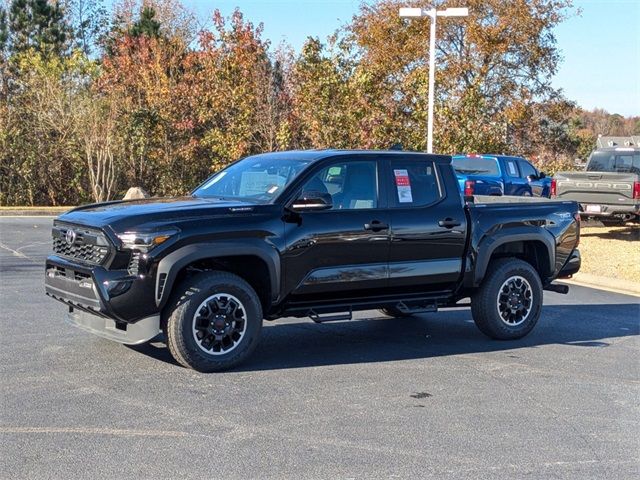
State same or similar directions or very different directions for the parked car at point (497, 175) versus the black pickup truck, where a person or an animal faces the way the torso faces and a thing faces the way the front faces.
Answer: very different directions

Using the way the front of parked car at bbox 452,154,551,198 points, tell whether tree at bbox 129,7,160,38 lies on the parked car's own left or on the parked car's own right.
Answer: on the parked car's own left

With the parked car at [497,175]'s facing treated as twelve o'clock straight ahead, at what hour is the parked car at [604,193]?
the parked car at [604,193] is roughly at 3 o'clock from the parked car at [497,175].

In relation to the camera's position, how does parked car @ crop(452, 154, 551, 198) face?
facing away from the viewer and to the right of the viewer

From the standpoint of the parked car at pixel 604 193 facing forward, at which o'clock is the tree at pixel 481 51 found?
The tree is roughly at 10 o'clock from the parked car.

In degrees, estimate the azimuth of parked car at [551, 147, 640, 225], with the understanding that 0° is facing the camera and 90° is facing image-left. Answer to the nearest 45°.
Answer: approximately 225°

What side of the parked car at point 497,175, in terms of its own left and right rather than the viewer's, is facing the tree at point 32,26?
left

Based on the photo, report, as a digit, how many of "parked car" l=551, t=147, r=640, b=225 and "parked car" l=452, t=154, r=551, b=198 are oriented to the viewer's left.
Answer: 0

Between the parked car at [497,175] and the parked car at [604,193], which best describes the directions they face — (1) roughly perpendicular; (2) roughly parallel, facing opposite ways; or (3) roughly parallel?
roughly parallel

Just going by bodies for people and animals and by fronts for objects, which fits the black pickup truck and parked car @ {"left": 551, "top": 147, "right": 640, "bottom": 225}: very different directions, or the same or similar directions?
very different directions

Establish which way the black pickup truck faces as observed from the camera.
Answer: facing the viewer and to the left of the viewer

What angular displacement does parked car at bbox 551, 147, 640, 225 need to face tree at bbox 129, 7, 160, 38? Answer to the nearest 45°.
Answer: approximately 90° to its left
